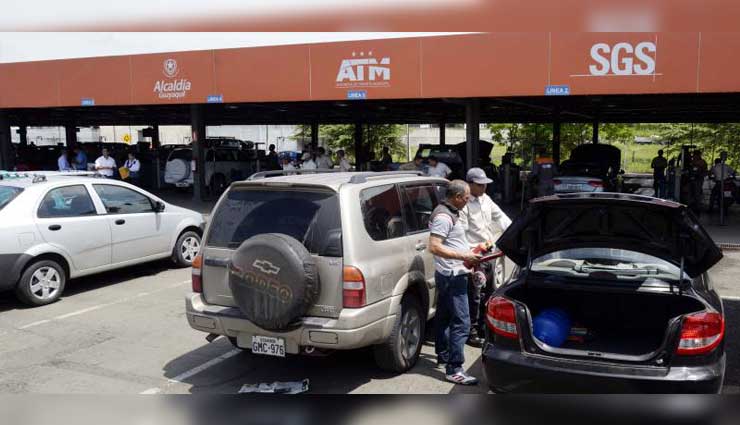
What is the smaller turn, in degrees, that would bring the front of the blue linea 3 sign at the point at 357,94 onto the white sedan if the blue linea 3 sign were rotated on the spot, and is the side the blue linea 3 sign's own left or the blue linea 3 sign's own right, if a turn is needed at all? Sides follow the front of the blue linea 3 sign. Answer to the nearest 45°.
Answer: approximately 45° to the blue linea 3 sign's own right

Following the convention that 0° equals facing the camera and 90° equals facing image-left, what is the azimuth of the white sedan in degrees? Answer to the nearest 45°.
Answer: approximately 225°

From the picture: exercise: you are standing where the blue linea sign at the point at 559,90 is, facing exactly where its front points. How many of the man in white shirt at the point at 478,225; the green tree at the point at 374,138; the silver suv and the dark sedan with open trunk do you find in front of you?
3

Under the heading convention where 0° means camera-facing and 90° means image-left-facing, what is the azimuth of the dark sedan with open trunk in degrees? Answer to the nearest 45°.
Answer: approximately 180°

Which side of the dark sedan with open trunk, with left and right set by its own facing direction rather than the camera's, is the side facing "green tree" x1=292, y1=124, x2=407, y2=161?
front

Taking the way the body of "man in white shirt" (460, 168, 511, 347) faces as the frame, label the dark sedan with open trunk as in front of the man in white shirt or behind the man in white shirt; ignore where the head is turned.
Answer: in front

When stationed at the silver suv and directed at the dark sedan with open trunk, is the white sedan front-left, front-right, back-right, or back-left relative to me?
back-left

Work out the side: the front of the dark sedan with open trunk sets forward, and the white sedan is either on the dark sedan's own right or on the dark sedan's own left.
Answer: on the dark sedan's own left

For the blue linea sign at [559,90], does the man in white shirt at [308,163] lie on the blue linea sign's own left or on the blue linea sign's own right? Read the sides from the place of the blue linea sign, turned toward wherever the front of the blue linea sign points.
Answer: on the blue linea sign's own right

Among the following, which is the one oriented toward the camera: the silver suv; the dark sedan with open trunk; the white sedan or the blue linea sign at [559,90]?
the blue linea sign

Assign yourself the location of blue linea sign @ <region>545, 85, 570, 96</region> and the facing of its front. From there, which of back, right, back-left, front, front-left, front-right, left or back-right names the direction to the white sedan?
front-right

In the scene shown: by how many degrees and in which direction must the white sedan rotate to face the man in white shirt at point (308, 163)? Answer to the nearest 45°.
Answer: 0° — it already faces them
